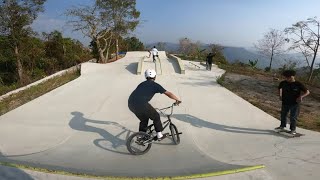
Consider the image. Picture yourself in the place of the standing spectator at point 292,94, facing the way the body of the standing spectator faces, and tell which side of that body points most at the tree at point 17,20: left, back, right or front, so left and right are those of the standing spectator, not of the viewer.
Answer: right

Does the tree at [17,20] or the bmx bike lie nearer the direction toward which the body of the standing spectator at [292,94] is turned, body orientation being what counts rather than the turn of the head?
the bmx bike

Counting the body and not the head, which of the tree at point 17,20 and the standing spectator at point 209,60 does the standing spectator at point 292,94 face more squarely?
the tree

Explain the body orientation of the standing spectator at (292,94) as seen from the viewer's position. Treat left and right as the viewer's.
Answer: facing the viewer and to the left of the viewer

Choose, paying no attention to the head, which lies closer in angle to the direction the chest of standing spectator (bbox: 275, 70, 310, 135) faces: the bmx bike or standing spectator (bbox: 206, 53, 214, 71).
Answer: the bmx bike

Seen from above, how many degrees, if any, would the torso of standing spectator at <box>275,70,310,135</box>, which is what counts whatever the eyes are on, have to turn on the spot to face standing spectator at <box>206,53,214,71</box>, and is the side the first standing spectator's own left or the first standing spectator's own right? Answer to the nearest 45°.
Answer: approximately 135° to the first standing spectator's own right

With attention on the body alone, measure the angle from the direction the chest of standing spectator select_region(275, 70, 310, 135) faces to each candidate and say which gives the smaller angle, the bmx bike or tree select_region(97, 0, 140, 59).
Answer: the bmx bike

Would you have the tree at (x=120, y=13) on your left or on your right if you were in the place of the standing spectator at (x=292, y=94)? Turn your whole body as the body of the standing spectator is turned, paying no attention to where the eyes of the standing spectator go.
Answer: on your right

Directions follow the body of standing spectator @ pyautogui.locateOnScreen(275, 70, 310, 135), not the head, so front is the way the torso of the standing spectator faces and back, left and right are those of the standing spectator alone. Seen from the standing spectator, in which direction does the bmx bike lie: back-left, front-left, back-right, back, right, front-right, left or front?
front
